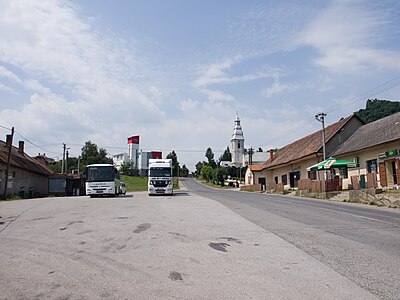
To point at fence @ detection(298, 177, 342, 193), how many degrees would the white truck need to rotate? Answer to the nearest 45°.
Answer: approximately 90° to its left

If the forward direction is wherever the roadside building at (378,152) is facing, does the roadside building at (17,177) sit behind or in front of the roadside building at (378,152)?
in front

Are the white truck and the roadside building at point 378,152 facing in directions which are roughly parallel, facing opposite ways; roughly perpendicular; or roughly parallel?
roughly perpendicular

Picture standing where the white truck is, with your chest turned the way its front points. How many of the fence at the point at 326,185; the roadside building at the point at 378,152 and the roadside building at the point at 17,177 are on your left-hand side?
2

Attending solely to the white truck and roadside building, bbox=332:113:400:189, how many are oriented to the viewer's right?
0

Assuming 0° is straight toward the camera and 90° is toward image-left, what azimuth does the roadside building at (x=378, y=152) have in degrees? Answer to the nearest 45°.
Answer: approximately 45°

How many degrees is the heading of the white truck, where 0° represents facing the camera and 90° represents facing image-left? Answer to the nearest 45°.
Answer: approximately 0°

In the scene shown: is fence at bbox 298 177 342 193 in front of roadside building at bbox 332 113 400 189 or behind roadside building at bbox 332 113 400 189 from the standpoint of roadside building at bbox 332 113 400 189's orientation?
in front

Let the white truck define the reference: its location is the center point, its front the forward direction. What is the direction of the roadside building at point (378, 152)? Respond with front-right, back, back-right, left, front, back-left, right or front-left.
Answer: left

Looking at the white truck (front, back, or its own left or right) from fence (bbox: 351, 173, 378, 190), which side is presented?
left

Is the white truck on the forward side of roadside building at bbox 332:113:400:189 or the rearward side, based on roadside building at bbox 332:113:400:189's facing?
on the forward side
